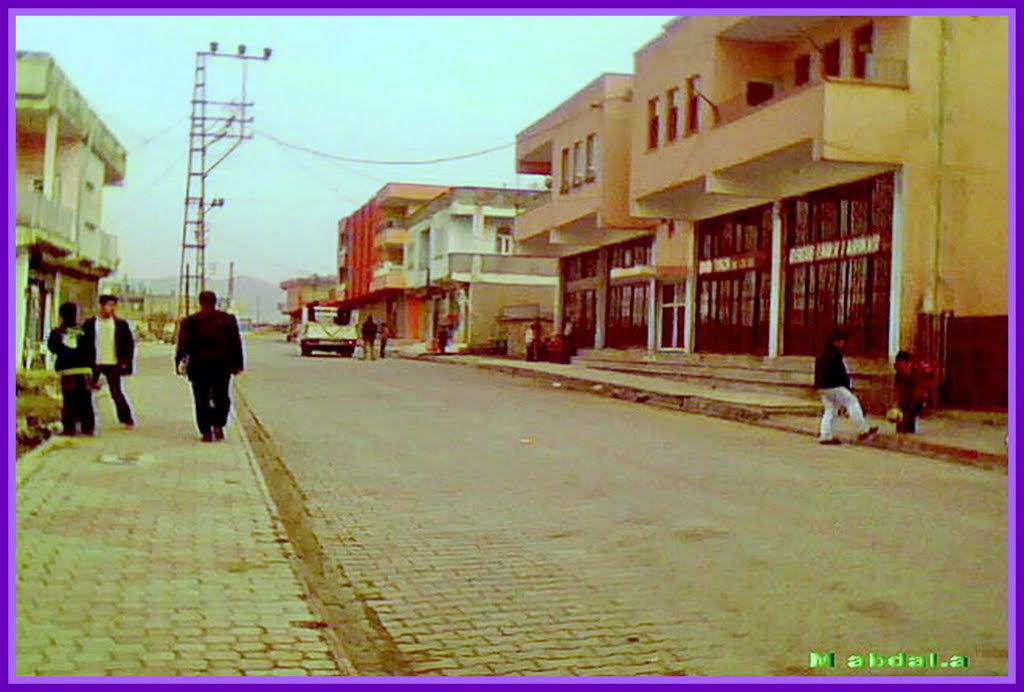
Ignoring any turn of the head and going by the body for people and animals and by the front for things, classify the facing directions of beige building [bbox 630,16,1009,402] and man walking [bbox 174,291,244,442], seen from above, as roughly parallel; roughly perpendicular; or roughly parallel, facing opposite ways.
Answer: roughly perpendicular

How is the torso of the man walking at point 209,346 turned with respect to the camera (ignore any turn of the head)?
away from the camera

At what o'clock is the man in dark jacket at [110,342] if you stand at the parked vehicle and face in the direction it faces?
The man in dark jacket is roughly at 12 o'clock from the parked vehicle.

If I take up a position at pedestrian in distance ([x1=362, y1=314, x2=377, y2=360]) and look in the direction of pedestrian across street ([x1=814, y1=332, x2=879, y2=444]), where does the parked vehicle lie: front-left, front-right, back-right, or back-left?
back-right

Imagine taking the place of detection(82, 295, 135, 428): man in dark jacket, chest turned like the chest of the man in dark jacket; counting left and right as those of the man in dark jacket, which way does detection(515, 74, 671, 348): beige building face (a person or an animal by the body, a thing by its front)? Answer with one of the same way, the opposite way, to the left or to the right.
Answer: to the right

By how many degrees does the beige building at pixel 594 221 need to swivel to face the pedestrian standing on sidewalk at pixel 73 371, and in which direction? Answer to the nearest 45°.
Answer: approximately 45° to its left

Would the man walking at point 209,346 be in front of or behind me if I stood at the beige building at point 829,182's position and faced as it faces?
in front

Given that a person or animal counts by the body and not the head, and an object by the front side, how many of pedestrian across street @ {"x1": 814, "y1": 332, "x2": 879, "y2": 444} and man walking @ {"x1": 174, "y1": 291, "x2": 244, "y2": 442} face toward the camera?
0

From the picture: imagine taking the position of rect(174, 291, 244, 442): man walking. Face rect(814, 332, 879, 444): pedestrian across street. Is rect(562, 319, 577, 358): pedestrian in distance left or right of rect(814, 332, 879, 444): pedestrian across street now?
left

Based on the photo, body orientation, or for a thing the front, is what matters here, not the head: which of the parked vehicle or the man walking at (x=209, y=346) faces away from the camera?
the man walking

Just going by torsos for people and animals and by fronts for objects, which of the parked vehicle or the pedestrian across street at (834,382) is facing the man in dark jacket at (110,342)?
the parked vehicle

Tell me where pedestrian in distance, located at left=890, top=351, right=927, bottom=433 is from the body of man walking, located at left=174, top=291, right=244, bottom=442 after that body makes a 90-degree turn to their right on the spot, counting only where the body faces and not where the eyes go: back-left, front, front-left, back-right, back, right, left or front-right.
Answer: front

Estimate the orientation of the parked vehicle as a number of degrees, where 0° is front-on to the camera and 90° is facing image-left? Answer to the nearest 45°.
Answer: approximately 0°

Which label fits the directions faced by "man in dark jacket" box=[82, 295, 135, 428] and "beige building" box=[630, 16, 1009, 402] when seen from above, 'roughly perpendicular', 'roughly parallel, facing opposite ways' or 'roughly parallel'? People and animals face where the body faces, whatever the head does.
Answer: roughly perpendicular

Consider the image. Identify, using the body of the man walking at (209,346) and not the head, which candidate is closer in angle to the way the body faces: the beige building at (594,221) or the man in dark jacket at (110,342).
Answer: the beige building
